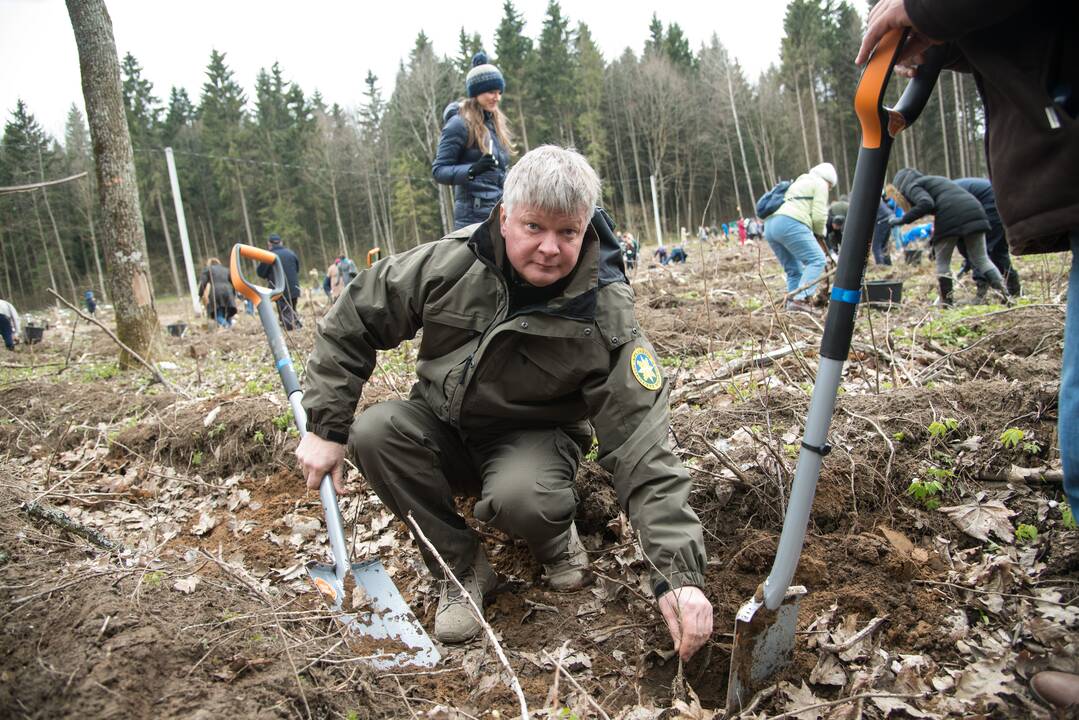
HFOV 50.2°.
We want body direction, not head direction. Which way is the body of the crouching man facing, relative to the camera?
toward the camera

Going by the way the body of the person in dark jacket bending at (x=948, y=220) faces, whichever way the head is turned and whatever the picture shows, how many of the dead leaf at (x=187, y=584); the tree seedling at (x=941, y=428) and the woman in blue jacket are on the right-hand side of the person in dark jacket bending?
0

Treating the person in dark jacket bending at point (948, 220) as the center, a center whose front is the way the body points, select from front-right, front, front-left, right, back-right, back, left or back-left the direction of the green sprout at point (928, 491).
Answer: left

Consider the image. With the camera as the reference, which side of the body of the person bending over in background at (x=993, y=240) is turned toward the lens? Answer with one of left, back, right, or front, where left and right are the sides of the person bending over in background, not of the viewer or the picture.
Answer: left

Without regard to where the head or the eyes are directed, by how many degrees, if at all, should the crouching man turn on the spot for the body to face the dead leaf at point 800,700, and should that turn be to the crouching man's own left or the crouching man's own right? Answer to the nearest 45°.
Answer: approximately 45° to the crouching man's own left

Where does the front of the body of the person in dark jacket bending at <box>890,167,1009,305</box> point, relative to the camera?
to the viewer's left

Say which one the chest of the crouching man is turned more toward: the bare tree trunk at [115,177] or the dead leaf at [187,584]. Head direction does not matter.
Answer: the dead leaf

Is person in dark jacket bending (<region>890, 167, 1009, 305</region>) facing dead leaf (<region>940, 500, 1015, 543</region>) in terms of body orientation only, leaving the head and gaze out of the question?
no

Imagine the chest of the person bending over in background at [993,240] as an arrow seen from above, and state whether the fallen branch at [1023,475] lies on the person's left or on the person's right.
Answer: on the person's left

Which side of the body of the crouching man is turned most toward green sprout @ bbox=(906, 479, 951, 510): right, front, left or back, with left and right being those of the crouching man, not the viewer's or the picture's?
left

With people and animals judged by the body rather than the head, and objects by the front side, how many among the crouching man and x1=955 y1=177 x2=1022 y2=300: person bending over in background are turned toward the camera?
1

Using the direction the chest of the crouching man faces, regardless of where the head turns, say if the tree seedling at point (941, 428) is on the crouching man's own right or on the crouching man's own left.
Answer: on the crouching man's own left

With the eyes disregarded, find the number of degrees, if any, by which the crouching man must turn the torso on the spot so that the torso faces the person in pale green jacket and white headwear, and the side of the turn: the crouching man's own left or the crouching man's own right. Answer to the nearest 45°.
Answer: approximately 135° to the crouching man's own left

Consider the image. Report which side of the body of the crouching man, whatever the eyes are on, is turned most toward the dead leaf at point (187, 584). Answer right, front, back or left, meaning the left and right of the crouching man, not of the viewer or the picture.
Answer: right

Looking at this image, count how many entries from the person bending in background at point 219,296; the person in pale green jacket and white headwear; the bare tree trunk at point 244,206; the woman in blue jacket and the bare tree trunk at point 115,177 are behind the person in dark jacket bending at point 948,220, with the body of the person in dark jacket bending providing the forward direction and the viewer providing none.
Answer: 0
